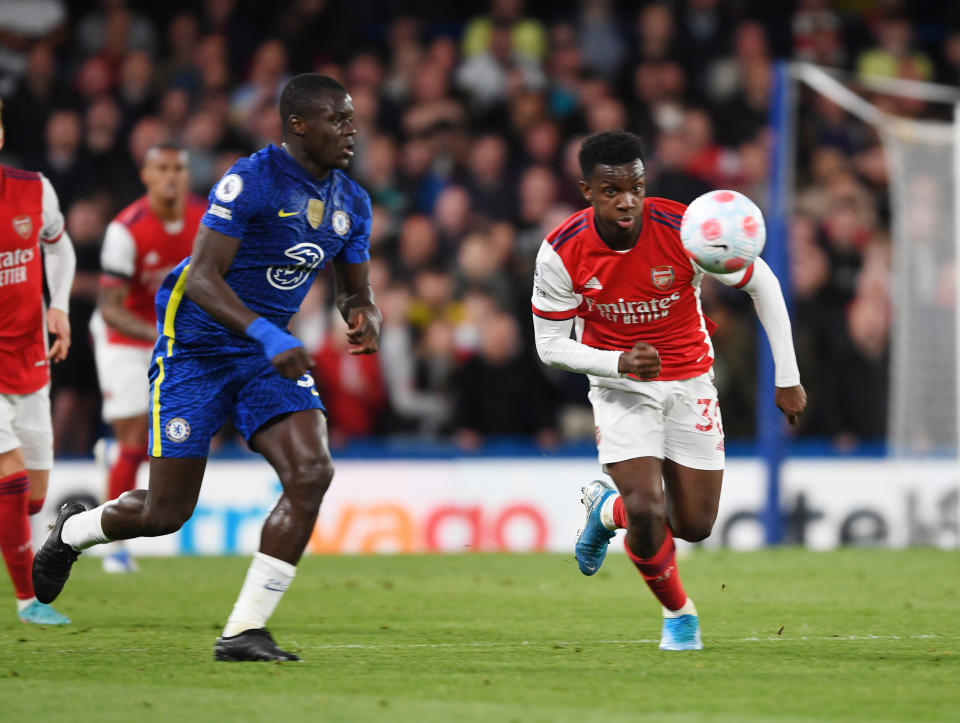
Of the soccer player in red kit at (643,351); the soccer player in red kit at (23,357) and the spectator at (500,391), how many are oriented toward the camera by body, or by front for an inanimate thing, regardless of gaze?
3

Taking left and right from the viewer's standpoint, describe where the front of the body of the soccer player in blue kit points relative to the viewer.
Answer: facing the viewer and to the right of the viewer

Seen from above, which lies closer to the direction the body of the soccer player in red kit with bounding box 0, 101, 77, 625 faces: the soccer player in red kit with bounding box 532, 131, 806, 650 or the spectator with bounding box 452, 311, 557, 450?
the soccer player in red kit

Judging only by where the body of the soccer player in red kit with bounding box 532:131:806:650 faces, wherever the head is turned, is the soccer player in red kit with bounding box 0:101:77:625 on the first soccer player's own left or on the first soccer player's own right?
on the first soccer player's own right

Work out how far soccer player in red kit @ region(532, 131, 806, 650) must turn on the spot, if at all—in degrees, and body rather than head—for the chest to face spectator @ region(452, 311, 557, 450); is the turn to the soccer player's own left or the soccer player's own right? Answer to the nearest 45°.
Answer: approximately 180°

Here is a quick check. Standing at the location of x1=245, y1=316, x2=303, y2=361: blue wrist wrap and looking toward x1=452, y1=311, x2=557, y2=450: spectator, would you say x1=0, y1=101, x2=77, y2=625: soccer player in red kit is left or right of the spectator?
left

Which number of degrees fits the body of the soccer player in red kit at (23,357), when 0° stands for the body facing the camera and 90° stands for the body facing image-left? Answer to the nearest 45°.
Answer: approximately 0°

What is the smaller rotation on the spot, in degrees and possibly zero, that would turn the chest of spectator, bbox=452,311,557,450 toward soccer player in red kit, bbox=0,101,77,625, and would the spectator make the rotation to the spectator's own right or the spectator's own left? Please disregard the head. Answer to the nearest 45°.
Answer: approximately 45° to the spectator's own right

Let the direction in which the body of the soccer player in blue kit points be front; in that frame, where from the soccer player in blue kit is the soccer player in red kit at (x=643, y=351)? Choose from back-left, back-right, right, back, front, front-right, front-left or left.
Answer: front-left

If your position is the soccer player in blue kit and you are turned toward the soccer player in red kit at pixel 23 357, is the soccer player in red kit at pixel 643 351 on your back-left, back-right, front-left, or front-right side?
back-right
